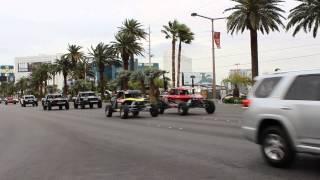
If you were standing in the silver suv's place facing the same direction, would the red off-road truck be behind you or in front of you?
behind

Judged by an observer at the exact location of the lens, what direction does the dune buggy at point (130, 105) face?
facing the viewer and to the right of the viewer

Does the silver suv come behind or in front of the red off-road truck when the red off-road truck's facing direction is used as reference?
in front

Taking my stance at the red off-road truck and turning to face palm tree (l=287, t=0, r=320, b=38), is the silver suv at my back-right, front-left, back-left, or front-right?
back-right

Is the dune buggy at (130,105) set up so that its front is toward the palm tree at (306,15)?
no

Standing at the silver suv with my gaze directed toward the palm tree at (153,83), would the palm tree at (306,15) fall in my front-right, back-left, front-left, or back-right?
front-right

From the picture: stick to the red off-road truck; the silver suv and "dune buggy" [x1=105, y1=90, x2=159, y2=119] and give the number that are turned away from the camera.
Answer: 0

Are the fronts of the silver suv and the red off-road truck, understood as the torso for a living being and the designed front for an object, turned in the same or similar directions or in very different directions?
same or similar directions

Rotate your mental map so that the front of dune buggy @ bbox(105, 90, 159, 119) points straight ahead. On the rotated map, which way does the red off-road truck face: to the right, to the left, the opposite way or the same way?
the same way
